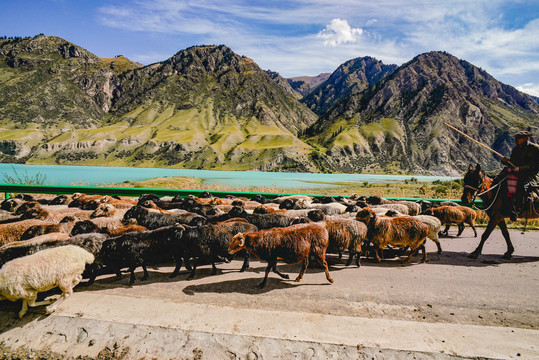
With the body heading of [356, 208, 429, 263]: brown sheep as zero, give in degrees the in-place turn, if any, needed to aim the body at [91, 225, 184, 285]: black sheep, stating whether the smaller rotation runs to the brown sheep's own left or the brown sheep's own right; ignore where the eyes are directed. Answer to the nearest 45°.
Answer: approximately 45° to the brown sheep's own left

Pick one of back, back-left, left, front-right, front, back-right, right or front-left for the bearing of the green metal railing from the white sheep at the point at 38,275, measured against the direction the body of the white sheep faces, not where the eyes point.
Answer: right

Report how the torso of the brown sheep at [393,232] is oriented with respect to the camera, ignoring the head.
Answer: to the viewer's left

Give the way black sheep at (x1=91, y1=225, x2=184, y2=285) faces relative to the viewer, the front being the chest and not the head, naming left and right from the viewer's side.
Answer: facing to the left of the viewer

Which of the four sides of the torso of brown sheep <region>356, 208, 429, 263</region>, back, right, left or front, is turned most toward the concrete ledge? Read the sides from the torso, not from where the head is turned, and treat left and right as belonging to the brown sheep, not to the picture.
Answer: left

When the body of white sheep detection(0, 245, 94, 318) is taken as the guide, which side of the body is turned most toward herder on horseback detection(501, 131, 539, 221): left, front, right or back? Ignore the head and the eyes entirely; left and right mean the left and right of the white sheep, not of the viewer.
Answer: back

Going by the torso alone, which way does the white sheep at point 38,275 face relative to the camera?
to the viewer's left

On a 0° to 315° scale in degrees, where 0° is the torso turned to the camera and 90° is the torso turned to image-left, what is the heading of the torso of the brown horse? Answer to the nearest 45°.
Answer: approximately 45°

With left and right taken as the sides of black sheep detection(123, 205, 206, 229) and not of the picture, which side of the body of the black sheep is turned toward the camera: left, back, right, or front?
left

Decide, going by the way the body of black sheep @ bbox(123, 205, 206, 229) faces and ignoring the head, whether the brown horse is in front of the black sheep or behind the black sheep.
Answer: behind
